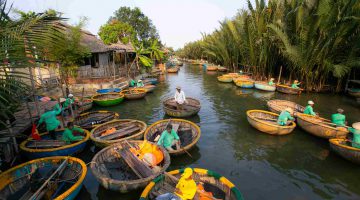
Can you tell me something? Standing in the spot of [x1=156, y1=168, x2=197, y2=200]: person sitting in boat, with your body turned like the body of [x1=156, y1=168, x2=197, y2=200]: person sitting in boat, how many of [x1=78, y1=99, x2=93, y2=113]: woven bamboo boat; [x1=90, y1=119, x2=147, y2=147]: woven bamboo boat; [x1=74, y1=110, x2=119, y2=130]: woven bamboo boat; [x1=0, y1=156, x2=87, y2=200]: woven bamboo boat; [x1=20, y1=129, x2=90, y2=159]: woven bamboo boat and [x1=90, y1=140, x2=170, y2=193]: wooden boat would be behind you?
0

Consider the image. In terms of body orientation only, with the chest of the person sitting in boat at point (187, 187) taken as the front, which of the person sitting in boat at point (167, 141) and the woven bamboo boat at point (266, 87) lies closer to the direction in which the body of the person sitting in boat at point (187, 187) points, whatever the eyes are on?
the person sitting in boat

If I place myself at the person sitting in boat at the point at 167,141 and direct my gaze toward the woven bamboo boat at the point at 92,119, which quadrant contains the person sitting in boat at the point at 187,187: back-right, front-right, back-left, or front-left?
back-left

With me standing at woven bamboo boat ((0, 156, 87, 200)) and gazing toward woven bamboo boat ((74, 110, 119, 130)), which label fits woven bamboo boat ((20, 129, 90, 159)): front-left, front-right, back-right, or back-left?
front-left

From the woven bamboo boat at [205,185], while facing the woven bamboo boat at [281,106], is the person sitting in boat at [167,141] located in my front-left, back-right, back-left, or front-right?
front-left

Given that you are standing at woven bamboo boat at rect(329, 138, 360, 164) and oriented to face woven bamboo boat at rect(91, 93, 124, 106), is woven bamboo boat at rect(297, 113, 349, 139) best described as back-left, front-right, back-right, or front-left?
front-right

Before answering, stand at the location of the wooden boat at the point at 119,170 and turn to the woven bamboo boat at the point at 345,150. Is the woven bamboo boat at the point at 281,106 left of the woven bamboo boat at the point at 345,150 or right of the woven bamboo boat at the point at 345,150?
left

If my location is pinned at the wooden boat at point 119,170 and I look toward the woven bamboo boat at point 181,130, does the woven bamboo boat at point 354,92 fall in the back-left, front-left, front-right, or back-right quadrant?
front-right

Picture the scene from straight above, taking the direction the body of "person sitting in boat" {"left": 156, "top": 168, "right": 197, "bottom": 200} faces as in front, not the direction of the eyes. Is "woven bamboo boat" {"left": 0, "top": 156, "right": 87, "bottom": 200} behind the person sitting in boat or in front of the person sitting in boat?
in front

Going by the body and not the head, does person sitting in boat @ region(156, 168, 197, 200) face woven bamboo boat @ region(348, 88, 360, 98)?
no
